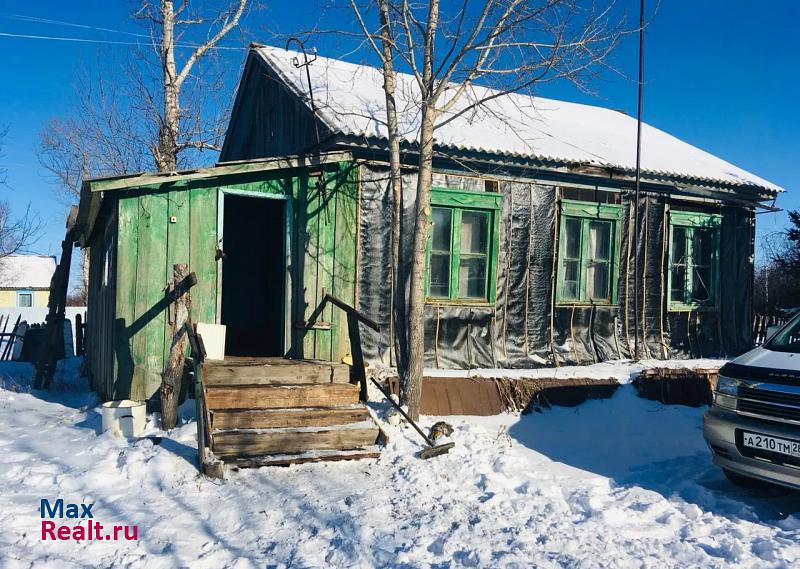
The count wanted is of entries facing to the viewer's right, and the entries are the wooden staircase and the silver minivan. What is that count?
0

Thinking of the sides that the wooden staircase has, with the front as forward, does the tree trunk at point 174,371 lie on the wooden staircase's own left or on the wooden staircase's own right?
on the wooden staircase's own right

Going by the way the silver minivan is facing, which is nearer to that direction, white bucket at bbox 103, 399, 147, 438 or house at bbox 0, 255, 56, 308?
the white bucket

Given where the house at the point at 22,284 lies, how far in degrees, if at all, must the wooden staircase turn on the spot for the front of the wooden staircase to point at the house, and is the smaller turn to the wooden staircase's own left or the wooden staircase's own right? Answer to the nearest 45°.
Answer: approximately 135° to the wooden staircase's own right

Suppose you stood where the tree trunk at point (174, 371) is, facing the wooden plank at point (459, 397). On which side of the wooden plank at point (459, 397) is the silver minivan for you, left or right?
right

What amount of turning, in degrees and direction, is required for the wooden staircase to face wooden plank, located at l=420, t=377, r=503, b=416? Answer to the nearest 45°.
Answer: approximately 135° to its left

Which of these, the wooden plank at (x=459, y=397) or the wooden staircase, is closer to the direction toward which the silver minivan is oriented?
the wooden staircase

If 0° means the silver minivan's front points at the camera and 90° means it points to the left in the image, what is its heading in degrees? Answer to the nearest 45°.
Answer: approximately 45°

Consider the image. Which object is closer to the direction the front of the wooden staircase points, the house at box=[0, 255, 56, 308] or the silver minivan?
the silver minivan

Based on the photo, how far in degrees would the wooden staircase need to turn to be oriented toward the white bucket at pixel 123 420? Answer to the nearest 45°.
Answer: approximately 90° to its right
